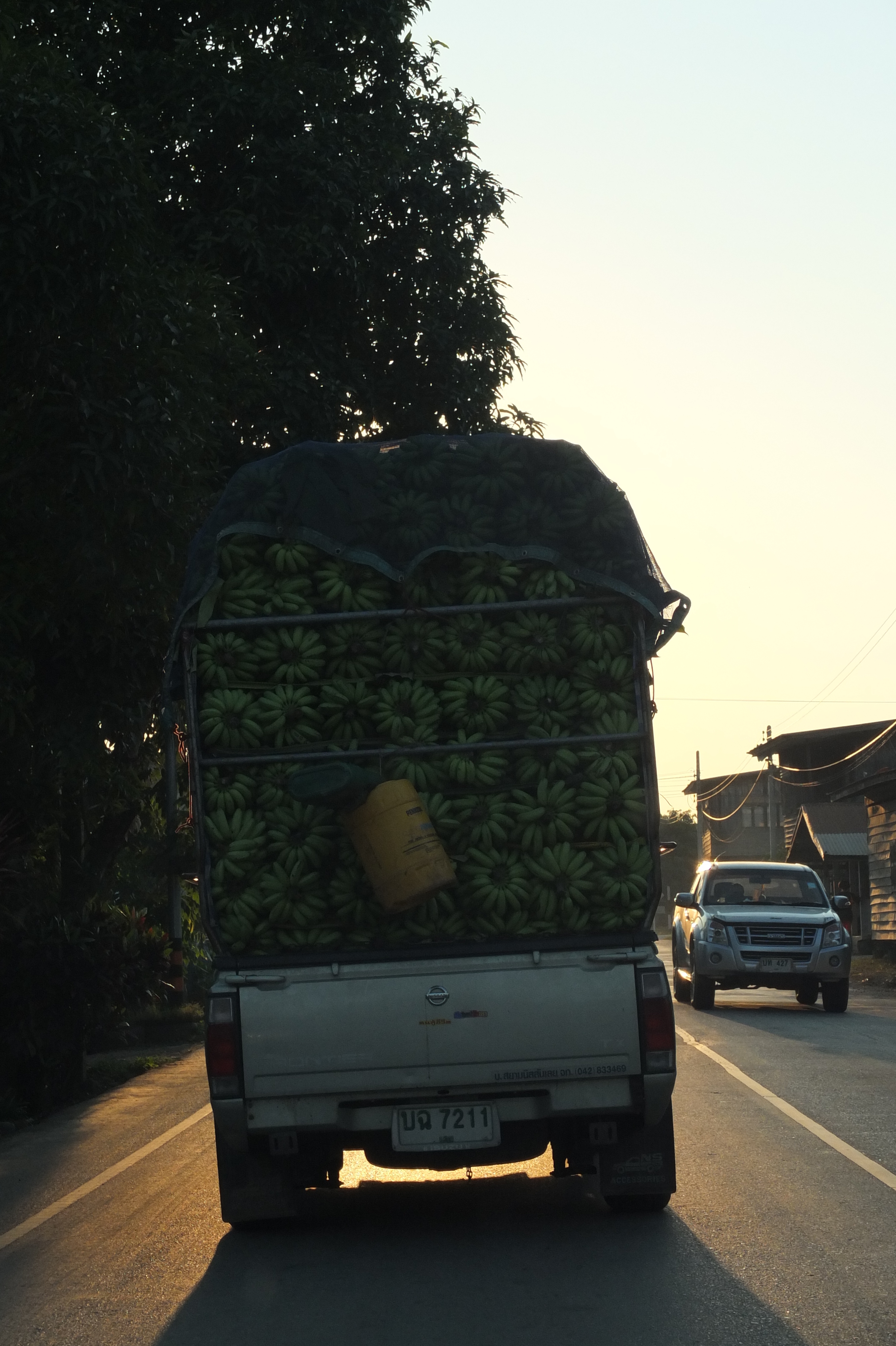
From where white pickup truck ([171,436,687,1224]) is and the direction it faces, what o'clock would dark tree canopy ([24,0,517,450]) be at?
The dark tree canopy is roughly at 12 o'clock from the white pickup truck.

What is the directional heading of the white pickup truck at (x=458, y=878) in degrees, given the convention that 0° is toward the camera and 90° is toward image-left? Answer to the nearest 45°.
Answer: approximately 180°

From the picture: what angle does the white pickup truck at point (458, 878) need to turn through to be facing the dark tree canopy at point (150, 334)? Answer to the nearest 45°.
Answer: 0° — it already faces it
